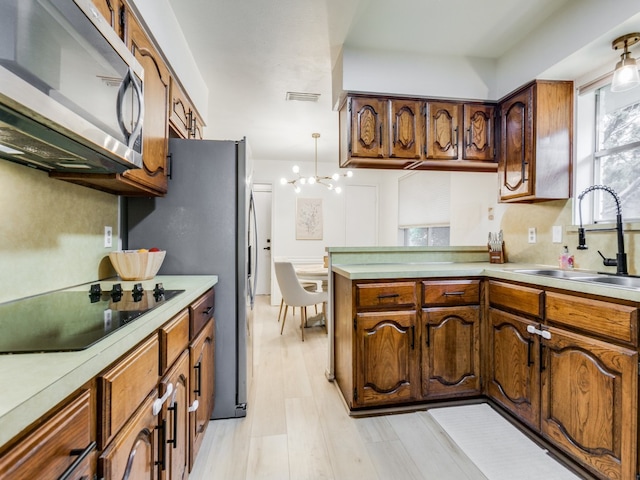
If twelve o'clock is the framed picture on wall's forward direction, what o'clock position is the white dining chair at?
The white dining chair is roughly at 12 o'clock from the framed picture on wall.

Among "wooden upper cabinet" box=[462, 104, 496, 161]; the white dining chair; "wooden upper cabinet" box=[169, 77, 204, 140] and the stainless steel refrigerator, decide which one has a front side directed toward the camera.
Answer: "wooden upper cabinet" box=[462, 104, 496, 161]

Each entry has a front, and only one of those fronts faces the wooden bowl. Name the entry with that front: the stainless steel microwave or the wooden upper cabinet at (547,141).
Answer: the wooden upper cabinet

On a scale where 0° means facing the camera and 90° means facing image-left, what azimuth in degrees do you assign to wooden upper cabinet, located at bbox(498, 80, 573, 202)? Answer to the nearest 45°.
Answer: approximately 45°

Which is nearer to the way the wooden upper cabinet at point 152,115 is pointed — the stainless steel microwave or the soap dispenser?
the soap dispenser

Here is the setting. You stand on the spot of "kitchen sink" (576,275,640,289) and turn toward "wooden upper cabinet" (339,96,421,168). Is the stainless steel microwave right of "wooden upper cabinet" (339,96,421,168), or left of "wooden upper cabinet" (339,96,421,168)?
left

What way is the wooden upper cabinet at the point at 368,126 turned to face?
toward the camera

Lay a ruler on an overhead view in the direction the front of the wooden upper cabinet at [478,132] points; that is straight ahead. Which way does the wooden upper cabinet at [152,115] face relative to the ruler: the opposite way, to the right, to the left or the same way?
to the left

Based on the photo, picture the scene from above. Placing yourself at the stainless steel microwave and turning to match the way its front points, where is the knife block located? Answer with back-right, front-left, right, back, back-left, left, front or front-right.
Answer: front-left

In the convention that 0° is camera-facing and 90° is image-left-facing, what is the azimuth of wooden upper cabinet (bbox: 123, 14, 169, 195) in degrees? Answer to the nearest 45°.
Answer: approximately 315°

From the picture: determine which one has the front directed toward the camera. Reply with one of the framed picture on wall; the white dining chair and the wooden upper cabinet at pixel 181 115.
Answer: the framed picture on wall

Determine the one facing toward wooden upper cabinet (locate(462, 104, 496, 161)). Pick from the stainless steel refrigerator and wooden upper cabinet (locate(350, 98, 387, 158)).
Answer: the stainless steel refrigerator

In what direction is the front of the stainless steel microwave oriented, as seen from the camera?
facing the viewer and to the right of the viewer

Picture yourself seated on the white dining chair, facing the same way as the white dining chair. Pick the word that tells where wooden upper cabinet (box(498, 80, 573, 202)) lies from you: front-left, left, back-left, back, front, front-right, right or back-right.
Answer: right

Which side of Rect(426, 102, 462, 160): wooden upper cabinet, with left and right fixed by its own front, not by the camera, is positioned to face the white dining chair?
right

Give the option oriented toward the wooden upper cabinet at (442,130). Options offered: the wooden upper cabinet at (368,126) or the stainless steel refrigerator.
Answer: the stainless steel refrigerator

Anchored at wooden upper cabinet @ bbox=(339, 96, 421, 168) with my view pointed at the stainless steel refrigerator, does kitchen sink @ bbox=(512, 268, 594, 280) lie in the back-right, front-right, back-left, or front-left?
back-left

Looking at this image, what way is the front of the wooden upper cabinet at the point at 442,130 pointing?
toward the camera
